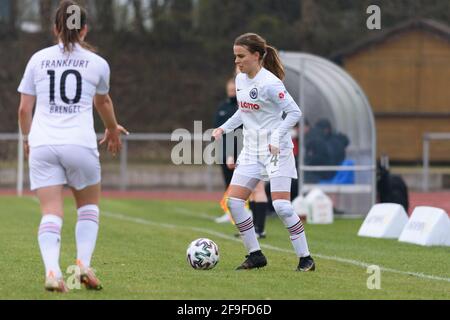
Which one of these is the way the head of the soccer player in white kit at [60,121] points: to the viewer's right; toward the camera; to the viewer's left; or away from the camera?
away from the camera

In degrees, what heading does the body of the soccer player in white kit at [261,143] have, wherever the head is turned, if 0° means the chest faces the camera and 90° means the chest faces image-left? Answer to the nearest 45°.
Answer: approximately 45°

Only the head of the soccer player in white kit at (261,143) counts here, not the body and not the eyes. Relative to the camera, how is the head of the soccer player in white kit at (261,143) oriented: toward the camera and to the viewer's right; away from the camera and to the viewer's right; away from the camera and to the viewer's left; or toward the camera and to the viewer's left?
toward the camera and to the viewer's left

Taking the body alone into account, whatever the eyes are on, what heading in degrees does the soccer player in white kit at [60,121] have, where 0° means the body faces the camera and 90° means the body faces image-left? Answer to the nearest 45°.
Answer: approximately 180°
